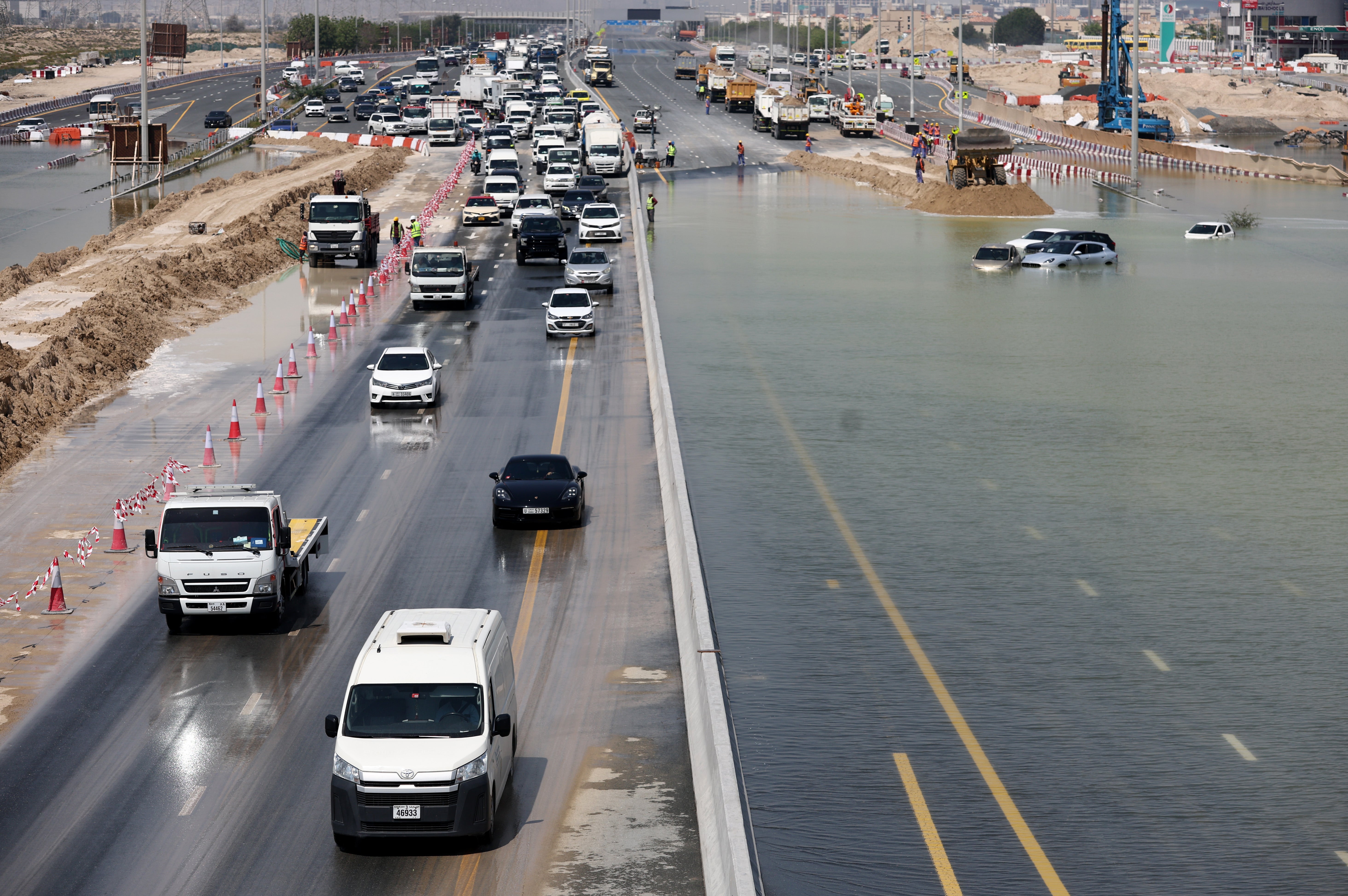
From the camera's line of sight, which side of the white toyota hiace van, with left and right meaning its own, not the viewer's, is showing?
front

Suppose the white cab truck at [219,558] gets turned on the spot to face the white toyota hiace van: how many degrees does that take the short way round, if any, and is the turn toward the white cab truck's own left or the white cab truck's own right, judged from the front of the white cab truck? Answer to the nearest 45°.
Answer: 0° — it already faces it

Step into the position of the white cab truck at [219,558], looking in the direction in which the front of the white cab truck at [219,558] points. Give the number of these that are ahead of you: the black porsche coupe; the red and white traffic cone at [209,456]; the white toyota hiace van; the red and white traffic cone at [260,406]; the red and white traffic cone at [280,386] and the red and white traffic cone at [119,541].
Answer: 1

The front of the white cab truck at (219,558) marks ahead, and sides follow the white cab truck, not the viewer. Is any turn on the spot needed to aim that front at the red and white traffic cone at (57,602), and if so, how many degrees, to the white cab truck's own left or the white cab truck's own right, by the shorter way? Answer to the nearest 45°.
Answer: approximately 135° to the white cab truck's own right

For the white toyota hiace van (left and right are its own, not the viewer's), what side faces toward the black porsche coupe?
back

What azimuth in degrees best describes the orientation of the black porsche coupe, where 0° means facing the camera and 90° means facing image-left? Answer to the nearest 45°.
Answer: approximately 0°

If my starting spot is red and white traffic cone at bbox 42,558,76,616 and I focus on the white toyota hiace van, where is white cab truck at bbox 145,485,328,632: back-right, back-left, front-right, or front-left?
front-left

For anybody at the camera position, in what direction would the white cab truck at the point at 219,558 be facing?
facing the viewer

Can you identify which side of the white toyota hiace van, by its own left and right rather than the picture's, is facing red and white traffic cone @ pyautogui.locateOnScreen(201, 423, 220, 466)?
back

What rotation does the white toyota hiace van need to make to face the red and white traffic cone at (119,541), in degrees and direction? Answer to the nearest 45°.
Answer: approximately 180°

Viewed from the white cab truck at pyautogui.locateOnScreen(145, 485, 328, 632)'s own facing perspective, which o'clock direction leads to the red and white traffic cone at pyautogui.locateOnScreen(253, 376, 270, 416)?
The red and white traffic cone is roughly at 6 o'clock from the white cab truck.
